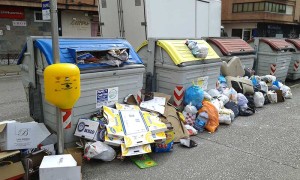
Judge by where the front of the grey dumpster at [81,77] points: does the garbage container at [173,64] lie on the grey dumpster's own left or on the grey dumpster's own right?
on the grey dumpster's own left

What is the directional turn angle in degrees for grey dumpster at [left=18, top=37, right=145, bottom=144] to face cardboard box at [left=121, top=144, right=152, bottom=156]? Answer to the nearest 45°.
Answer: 0° — it already faces it

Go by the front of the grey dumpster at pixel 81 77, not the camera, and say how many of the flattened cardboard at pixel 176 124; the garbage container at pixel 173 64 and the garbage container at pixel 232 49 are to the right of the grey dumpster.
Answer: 0

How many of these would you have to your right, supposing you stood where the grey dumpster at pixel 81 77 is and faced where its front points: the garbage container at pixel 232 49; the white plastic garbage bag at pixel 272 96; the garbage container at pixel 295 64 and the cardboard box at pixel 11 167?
1

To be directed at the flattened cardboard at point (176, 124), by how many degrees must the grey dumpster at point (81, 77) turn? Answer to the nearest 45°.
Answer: approximately 45° to its left

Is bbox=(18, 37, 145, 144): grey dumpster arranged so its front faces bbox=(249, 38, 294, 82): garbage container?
no

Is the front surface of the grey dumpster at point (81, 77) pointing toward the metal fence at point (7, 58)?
no

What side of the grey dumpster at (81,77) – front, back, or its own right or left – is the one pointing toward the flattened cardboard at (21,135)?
right

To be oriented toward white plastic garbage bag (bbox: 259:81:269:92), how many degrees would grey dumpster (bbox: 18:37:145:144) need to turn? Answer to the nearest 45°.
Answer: approximately 90° to its left

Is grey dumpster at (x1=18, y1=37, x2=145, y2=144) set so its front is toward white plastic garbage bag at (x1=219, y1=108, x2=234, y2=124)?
no

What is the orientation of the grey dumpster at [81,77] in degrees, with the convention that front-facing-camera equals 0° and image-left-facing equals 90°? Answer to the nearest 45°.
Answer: approximately 315°

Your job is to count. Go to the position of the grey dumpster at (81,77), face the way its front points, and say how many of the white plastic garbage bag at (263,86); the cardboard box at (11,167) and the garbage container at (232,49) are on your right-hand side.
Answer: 1

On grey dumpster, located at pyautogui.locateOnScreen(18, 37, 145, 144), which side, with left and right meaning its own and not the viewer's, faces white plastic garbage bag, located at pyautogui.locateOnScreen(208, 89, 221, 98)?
left
